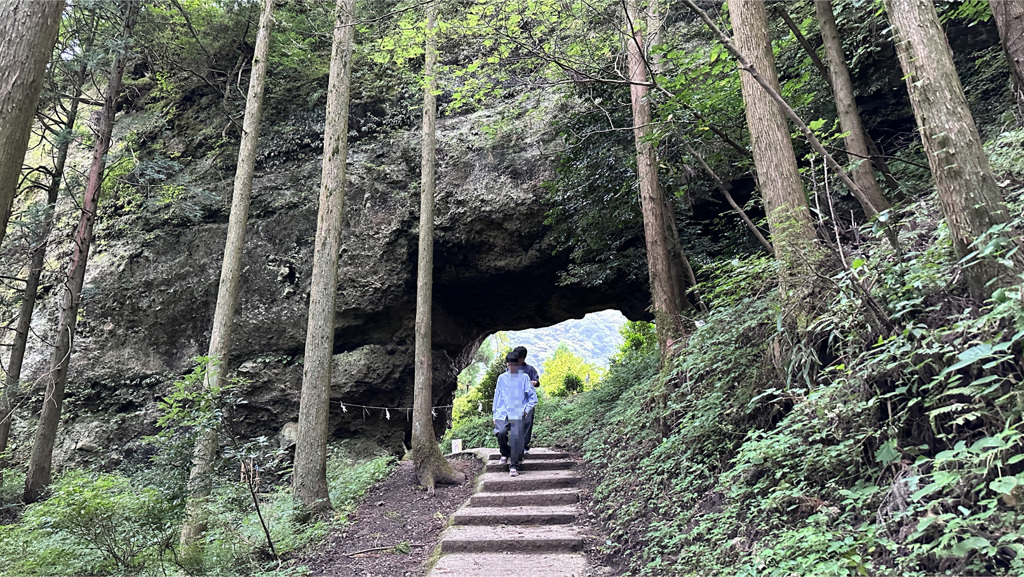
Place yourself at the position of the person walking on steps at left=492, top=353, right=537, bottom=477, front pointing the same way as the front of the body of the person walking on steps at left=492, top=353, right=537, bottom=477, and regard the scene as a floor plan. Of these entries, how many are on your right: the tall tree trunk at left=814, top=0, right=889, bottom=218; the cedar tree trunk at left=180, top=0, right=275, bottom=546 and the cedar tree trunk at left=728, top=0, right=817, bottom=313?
1

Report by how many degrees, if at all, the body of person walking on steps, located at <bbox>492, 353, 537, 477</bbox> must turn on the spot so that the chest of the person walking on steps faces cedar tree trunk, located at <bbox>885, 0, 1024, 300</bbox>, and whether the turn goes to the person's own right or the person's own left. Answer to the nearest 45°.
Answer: approximately 45° to the person's own left

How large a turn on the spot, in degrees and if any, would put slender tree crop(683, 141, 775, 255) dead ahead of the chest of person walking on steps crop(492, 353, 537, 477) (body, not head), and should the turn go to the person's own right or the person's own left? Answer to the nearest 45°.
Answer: approximately 45° to the person's own left

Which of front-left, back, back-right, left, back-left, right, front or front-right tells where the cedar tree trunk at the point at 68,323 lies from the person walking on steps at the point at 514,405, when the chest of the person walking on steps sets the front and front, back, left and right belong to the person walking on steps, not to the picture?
right

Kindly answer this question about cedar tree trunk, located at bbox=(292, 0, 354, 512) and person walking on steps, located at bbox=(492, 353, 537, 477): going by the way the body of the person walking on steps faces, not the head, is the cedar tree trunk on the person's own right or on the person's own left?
on the person's own right

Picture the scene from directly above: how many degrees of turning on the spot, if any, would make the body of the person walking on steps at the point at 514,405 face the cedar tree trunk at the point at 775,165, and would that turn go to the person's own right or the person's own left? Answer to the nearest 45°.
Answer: approximately 45° to the person's own left

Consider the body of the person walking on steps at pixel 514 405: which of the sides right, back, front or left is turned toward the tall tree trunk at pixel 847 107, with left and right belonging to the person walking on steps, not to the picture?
left

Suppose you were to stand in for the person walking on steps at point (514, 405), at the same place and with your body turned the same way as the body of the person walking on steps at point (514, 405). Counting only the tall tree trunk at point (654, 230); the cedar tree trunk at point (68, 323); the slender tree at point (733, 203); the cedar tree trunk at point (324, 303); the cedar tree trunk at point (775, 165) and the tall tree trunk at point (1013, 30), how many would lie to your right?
2

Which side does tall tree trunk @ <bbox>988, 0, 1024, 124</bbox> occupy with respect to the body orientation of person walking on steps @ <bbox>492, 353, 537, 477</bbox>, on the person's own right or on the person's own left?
on the person's own left

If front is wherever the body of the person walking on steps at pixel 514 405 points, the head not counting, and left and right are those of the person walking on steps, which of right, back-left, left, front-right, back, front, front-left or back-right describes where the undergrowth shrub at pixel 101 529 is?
front-right

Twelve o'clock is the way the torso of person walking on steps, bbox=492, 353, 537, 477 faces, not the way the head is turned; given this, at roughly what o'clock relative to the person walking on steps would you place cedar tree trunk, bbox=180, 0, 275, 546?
The cedar tree trunk is roughly at 3 o'clock from the person walking on steps.

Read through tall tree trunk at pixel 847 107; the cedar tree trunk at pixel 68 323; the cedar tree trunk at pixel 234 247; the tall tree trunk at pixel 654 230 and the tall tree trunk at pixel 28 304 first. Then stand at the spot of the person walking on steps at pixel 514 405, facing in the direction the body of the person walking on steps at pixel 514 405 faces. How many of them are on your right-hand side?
3

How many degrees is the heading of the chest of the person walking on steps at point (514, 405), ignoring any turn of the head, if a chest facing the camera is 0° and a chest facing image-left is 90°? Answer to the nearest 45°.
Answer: approximately 0°

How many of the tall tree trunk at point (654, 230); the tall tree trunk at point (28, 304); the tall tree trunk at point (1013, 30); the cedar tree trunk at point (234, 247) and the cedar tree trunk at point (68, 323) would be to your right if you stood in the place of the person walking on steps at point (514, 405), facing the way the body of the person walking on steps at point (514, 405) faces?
3

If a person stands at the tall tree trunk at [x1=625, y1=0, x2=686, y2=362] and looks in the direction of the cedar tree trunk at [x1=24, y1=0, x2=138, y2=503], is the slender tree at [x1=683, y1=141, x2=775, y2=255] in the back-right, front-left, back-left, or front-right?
back-left
